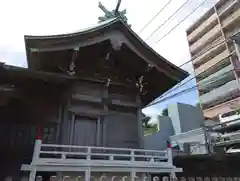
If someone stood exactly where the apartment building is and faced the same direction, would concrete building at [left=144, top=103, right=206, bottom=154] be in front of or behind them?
in front

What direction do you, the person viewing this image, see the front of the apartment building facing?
facing the viewer and to the left of the viewer
